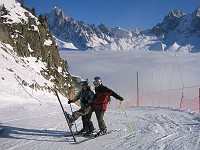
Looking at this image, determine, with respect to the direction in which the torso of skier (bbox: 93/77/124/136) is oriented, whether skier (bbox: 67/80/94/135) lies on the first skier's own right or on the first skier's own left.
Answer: on the first skier's own right

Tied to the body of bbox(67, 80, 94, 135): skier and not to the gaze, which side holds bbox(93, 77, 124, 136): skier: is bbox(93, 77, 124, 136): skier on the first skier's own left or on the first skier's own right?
on the first skier's own left

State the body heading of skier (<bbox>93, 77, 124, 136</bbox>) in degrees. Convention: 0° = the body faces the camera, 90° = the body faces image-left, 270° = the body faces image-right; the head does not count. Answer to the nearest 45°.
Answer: approximately 45°

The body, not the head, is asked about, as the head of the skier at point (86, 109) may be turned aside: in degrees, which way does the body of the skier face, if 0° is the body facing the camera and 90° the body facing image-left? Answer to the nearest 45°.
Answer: approximately 45°
